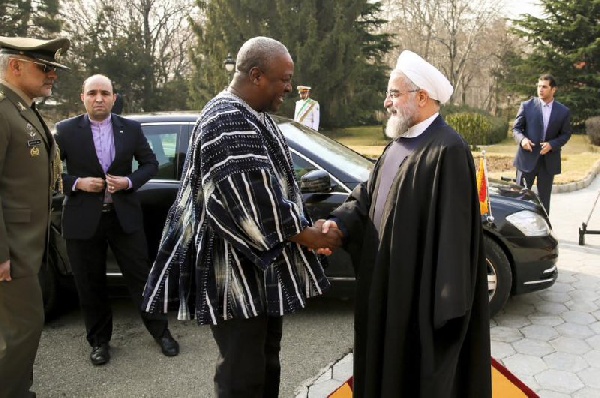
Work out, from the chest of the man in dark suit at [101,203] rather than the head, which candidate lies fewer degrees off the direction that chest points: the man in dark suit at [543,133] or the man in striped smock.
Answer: the man in striped smock

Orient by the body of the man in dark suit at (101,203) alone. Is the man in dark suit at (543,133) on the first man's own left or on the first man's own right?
on the first man's own left

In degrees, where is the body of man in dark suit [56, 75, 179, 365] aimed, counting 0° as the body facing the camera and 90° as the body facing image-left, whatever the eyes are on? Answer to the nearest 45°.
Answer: approximately 0°

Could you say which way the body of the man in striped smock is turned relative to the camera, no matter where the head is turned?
to the viewer's right

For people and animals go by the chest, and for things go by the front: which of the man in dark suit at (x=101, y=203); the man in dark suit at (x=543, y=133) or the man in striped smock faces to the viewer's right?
the man in striped smock

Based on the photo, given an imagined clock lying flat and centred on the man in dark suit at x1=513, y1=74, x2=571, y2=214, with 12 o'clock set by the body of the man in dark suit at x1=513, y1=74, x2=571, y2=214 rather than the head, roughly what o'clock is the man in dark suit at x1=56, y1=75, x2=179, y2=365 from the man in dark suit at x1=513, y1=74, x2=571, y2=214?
the man in dark suit at x1=56, y1=75, x2=179, y2=365 is roughly at 1 o'clock from the man in dark suit at x1=513, y1=74, x2=571, y2=214.

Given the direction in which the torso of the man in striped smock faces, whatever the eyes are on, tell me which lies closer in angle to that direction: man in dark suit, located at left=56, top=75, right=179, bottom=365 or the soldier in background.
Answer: the soldier in background

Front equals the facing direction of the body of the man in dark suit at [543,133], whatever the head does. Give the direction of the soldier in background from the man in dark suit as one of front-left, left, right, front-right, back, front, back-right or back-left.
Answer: back-right

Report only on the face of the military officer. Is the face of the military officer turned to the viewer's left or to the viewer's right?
to the viewer's right

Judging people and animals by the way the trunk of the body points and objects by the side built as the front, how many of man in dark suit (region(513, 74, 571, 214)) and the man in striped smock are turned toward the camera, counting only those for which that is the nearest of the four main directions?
1
